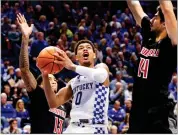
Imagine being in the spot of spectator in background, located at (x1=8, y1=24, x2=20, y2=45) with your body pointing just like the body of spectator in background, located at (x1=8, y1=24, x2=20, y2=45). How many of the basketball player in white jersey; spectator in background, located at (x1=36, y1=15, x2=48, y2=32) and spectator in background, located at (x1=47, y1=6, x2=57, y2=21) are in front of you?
1

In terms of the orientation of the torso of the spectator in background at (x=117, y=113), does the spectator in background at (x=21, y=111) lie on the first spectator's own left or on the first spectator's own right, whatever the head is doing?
on the first spectator's own right

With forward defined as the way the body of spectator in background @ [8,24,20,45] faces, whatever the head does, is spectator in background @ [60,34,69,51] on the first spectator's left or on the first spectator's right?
on the first spectator's left

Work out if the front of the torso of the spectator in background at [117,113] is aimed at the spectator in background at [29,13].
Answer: no

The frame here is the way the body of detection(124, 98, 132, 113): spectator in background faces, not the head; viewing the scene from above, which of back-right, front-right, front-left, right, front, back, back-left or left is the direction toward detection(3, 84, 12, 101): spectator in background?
right

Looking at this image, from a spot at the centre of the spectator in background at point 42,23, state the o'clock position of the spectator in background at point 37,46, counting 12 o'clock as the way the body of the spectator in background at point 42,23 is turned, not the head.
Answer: the spectator in background at point 37,46 is roughly at 12 o'clock from the spectator in background at point 42,23.

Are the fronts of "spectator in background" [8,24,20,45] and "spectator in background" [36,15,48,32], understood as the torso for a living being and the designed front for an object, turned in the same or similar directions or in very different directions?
same or similar directions

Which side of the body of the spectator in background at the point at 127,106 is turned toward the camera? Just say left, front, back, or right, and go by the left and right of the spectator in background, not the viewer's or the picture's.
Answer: front

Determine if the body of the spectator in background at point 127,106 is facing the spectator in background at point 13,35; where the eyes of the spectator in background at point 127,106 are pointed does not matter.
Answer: no

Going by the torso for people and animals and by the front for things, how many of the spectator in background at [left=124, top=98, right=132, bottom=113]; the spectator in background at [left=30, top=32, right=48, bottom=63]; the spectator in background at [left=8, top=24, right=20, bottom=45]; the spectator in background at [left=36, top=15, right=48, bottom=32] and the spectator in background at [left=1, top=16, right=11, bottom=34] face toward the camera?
5

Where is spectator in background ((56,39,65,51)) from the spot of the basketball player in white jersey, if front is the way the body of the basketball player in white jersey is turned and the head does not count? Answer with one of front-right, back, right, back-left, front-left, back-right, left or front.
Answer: back-right

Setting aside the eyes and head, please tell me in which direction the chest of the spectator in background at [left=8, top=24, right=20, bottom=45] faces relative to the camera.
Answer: toward the camera

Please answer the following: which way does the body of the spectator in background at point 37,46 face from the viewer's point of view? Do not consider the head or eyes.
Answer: toward the camera

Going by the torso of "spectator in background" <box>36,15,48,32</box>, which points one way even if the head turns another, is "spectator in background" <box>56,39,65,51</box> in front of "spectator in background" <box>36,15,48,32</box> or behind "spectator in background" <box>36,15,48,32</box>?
in front
